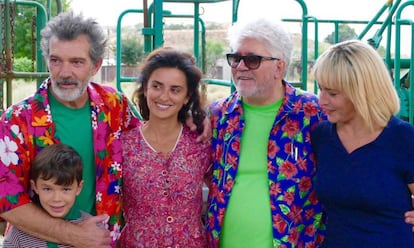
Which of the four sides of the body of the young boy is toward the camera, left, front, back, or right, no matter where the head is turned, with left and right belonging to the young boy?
front

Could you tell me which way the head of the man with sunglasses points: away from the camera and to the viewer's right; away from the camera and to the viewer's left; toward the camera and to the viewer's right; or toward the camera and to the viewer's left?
toward the camera and to the viewer's left

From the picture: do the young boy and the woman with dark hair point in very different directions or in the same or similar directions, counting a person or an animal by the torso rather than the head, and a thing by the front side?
same or similar directions

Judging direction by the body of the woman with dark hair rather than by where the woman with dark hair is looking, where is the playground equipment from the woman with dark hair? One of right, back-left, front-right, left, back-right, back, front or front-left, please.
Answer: back

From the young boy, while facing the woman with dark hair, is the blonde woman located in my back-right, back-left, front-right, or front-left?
front-right

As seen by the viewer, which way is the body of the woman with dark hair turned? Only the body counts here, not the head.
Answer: toward the camera

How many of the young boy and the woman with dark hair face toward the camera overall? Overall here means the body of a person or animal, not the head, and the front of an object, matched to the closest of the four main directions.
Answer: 2

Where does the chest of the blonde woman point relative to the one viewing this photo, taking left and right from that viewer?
facing the viewer and to the left of the viewer

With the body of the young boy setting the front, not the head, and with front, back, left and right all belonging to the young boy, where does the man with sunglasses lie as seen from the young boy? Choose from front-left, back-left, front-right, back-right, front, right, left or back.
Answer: left

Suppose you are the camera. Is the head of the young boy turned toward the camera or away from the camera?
toward the camera

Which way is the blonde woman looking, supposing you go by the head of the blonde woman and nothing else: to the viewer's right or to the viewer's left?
to the viewer's left
